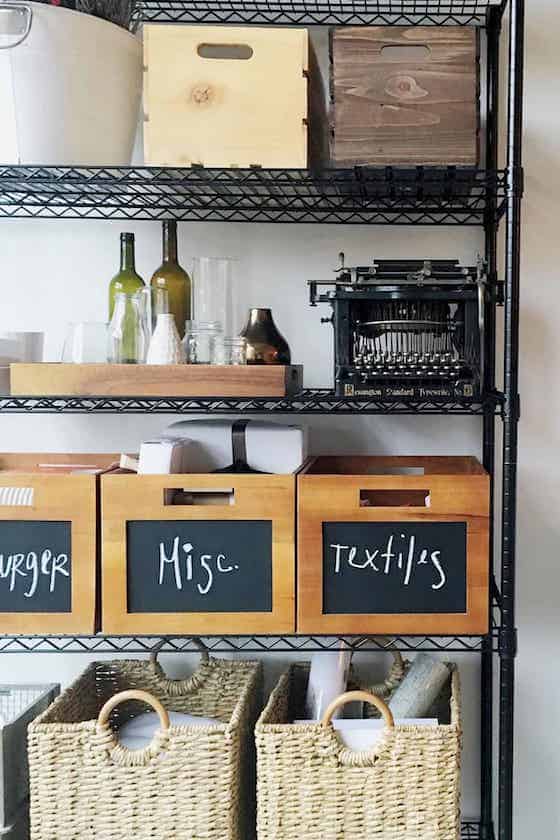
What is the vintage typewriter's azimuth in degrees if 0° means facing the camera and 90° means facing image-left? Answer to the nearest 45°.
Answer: approximately 0°

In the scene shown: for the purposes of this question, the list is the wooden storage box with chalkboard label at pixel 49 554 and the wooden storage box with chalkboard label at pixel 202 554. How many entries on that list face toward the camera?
2
